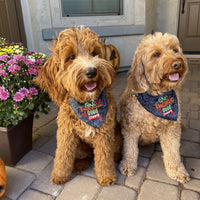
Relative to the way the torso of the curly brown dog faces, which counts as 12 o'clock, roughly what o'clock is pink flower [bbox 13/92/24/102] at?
The pink flower is roughly at 4 o'clock from the curly brown dog.

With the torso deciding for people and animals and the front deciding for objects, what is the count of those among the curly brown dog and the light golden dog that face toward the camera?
2

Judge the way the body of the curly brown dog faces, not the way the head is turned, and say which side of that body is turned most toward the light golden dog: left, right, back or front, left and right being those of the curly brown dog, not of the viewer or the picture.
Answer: left

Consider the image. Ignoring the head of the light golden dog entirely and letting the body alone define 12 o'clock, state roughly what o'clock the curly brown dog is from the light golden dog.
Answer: The curly brown dog is roughly at 2 o'clock from the light golden dog.

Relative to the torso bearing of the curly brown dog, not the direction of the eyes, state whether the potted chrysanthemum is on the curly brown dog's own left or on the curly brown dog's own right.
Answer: on the curly brown dog's own right

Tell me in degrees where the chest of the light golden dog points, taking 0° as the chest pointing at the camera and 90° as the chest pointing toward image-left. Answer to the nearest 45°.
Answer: approximately 0°

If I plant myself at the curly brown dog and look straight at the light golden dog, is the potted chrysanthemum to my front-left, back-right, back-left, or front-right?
back-left

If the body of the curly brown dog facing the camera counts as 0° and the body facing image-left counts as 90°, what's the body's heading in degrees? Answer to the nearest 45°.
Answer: approximately 0°

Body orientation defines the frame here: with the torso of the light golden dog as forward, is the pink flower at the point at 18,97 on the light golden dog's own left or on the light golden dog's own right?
on the light golden dog's own right
